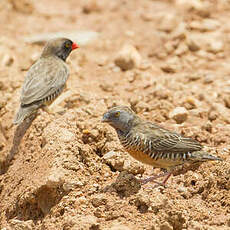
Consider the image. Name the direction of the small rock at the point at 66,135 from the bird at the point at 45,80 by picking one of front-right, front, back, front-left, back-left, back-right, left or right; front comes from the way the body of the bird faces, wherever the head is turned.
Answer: back-right

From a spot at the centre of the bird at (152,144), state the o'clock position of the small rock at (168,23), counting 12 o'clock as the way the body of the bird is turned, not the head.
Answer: The small rock is roughly at 3 o'clock from the bird.

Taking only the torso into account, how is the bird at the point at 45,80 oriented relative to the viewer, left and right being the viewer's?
facing away from the viewer and to the right of the viewer

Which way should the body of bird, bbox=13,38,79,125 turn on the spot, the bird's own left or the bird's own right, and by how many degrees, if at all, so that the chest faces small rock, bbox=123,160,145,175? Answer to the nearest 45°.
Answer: approximately 135° to the bird's own right

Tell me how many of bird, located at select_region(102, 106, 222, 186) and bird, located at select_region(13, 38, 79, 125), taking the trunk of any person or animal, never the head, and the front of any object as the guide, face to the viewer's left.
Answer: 1

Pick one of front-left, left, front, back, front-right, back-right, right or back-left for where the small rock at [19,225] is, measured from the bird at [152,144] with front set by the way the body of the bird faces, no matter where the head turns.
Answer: front-left

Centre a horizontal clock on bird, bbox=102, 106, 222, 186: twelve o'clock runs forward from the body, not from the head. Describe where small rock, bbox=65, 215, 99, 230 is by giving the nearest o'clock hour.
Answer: The small rock is roughly at 10 o'clock from the bird.

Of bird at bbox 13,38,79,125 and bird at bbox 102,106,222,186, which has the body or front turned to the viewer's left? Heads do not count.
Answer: bird at bbox 102,106,222,186

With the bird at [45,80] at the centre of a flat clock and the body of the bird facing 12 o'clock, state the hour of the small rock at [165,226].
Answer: The small rock is roughly at 4 o'clock from the bird.

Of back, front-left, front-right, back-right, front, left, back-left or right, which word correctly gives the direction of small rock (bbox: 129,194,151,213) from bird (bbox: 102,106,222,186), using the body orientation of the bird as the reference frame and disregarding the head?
left

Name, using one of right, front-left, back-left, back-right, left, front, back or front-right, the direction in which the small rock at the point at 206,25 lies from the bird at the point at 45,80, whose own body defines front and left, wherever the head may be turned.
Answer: front

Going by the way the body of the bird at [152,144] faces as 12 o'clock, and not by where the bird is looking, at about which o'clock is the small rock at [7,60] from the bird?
The small rock is roughly at 2 o'clock from the bird.

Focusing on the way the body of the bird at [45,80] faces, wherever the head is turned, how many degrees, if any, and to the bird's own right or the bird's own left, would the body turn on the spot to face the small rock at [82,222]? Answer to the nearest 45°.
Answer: approximately 135° to the bird's own right

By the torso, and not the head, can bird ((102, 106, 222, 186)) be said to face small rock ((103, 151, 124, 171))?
yes

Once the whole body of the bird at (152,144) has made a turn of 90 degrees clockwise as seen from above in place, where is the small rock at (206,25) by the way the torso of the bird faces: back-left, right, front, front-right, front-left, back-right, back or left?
front

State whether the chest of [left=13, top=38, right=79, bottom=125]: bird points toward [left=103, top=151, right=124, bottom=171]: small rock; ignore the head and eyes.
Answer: no

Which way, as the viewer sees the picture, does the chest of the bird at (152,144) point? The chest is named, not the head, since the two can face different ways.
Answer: to the viewer's left

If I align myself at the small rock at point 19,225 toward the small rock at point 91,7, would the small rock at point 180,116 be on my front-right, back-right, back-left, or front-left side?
front-right

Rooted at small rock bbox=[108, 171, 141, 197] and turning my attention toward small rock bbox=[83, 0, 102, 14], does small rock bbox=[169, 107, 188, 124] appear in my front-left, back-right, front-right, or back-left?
front-right

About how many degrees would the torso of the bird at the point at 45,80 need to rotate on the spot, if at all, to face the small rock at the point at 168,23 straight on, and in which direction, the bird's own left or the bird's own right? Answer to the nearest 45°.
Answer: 0° — it already faces it

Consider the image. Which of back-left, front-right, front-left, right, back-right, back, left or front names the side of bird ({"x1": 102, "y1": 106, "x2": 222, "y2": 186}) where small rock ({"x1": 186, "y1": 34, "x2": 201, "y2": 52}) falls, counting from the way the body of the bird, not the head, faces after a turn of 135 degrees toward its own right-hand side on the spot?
front-left

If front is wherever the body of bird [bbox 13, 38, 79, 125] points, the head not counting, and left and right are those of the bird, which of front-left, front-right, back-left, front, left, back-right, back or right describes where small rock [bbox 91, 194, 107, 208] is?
back-right

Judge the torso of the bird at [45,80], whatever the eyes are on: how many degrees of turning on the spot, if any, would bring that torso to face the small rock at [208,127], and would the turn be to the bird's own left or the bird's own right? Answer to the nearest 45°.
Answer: approximately 90° to the bird's own right
